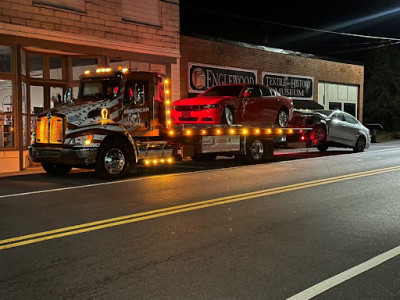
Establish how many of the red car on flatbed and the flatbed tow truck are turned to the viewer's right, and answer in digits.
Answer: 0

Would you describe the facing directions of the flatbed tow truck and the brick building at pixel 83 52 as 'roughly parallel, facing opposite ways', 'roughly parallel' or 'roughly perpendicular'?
roughly perpendicular

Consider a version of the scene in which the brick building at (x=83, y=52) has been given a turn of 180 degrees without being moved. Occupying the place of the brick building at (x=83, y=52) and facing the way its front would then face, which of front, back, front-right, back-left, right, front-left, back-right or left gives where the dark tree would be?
right

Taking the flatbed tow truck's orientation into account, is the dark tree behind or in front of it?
behind

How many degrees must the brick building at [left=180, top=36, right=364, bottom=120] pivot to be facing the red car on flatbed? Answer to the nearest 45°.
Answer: approximately 45° to its right

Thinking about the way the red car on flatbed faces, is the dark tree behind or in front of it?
behind

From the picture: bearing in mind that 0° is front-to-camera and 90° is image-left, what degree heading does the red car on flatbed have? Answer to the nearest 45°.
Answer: approximately 45°

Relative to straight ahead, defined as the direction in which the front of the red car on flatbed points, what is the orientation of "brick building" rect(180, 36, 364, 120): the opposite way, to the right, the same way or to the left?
to the left

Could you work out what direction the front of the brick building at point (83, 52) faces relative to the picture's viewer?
facing the viewer and to the right of the viewer
